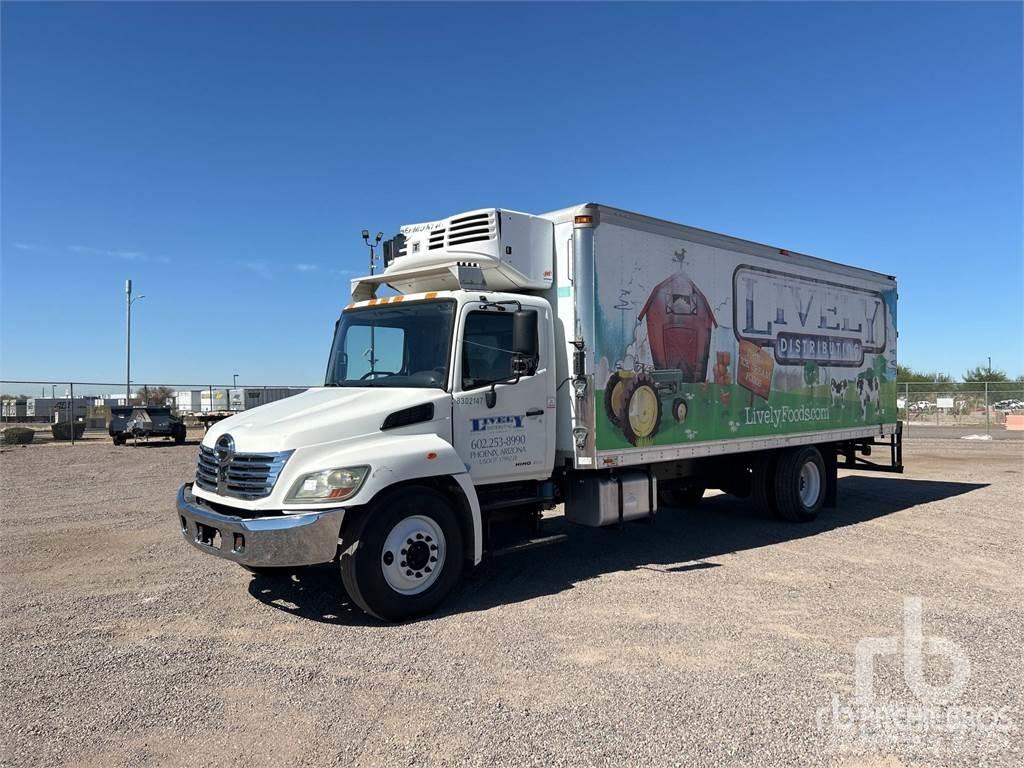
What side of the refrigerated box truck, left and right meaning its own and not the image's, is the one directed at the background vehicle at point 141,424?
right

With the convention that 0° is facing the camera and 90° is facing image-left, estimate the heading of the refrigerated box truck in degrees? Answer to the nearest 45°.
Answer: approximately 45°

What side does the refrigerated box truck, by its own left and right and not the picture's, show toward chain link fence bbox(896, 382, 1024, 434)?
back

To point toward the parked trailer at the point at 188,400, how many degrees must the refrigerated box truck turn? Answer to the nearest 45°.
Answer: approximately 90° to its right

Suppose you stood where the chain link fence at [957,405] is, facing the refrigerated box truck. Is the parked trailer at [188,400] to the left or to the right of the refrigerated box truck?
right

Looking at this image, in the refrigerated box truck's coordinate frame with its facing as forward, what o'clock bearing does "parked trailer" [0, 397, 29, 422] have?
The parked trailer is roughly at 3 o'clock from the refrigerated box truck.

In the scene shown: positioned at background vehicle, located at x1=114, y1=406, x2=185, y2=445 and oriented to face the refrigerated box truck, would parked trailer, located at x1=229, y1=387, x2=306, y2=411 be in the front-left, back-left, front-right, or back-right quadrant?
back-left

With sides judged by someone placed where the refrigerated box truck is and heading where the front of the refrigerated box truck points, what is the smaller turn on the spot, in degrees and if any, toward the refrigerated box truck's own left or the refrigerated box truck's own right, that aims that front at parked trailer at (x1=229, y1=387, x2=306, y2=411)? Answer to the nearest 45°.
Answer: approximately 90° to the refrigerated box truck's own right
